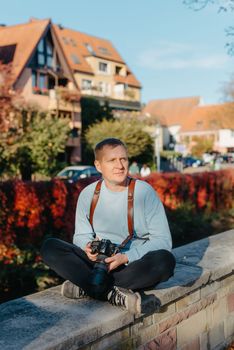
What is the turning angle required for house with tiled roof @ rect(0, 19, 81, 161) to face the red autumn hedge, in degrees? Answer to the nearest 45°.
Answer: approximately 45° to its right

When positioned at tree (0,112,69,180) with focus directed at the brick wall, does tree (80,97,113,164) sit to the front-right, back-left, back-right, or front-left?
back-left

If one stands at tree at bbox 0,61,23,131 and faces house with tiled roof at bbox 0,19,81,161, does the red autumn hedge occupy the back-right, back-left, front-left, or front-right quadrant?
back-right

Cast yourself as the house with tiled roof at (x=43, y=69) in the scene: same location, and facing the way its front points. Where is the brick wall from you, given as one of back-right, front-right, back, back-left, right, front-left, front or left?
front-right

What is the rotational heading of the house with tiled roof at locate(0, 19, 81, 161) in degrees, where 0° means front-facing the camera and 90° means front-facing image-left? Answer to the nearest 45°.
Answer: approximately 315°

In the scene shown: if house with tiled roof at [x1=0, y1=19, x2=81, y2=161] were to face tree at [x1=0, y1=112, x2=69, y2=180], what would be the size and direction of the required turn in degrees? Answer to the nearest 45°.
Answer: approximately 45° to its right
